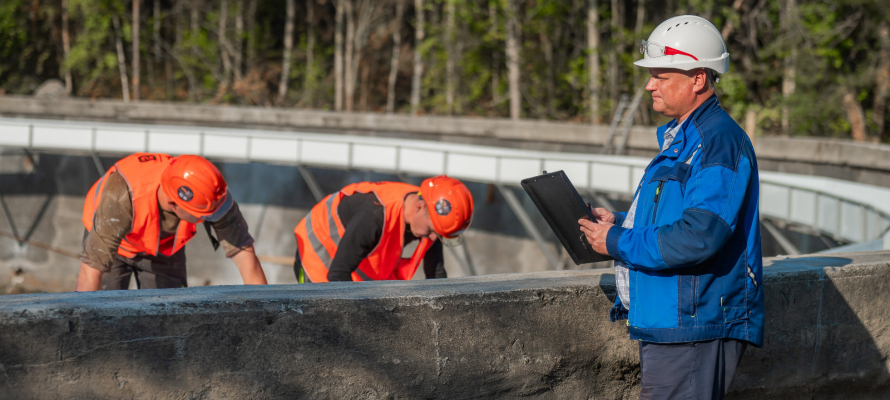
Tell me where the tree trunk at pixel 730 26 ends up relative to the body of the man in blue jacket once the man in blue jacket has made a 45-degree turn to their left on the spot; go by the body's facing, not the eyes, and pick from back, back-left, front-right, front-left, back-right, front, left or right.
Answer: back-right

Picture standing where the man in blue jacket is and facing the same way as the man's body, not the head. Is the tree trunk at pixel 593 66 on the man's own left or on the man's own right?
on the man's own right

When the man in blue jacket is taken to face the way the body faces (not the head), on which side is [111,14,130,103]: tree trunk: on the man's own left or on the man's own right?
on the man's own right

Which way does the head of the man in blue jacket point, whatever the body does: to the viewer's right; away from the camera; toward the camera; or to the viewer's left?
to the viewer's left

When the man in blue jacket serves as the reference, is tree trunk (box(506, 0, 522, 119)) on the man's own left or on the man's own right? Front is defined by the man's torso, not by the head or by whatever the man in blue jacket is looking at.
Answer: on the man's own right

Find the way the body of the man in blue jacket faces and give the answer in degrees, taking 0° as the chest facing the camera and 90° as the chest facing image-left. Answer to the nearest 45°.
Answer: approximately 90°

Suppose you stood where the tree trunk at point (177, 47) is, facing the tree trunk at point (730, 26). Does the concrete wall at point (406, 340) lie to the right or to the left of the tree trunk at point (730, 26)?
right

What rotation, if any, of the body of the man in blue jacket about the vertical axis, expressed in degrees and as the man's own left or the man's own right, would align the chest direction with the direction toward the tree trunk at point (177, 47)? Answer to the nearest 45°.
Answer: approximately 45° to the man's own right

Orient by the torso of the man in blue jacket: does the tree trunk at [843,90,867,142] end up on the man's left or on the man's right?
on the man's right
